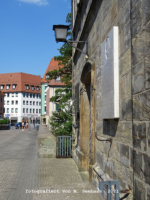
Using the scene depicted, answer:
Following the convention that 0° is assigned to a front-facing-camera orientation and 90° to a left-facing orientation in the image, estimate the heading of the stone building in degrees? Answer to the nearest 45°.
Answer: approximately 90°

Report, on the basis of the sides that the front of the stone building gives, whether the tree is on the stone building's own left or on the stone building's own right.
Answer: on the stone building's own right
